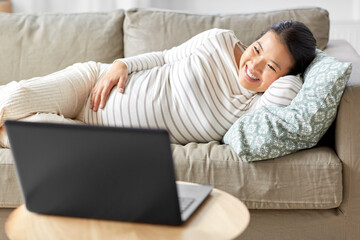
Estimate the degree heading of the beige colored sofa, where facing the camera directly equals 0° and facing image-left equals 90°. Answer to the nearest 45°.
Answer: approximately 0°
